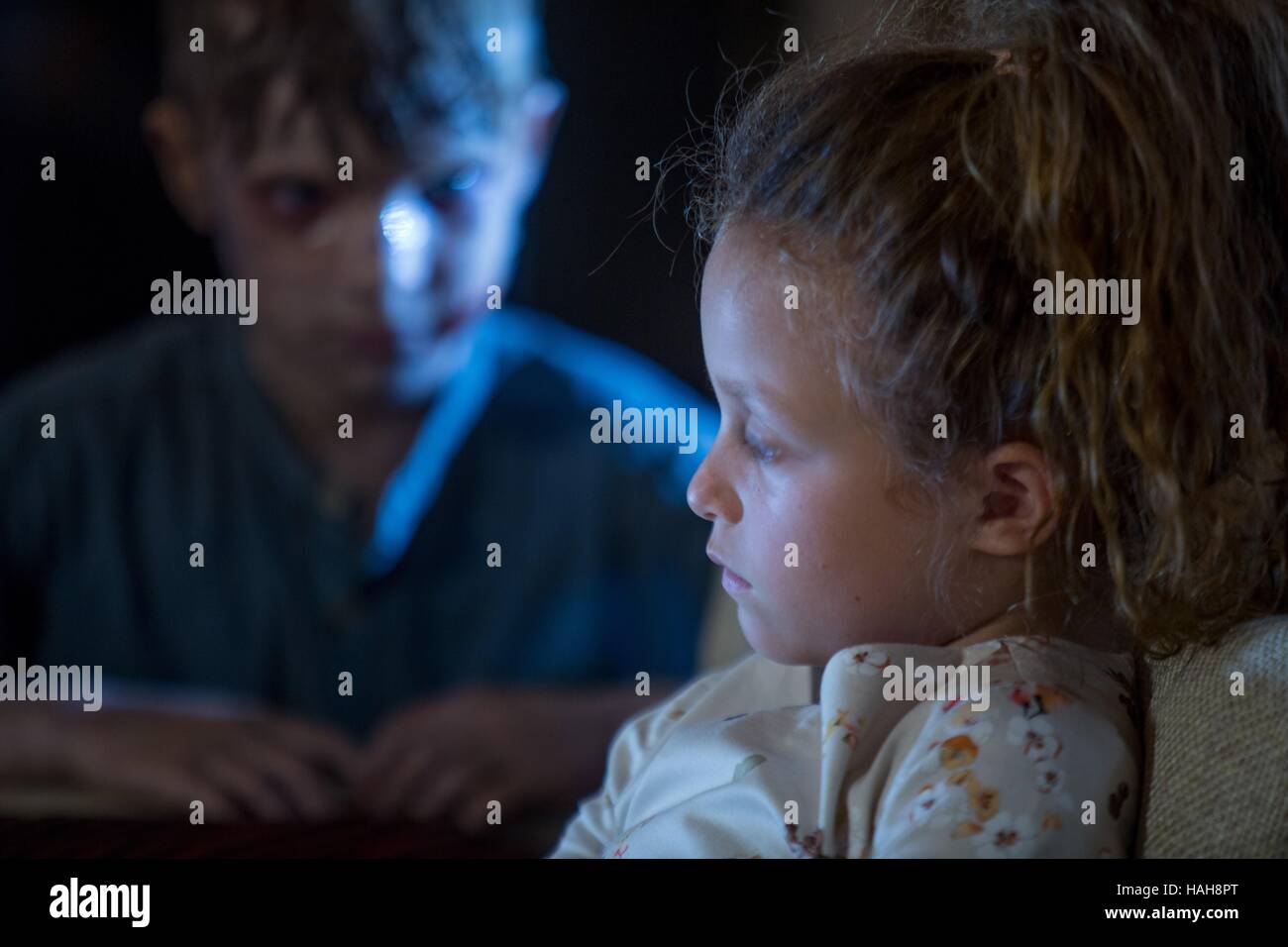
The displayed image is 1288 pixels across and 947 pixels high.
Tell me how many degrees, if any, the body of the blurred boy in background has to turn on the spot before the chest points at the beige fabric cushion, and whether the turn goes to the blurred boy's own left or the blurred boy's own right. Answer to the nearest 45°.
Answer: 0° — they already face it

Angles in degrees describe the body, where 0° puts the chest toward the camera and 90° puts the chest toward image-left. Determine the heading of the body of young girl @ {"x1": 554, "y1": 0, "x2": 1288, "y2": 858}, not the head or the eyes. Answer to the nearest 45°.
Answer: approximately 90°

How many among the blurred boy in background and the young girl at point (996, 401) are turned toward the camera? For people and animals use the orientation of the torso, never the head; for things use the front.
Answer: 1

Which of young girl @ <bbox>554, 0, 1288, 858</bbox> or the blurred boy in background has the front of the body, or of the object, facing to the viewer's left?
the young girl

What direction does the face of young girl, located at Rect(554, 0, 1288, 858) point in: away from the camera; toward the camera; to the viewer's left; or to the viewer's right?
to the viewer's left

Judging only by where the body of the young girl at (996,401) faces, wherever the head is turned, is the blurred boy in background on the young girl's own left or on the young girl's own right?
on the young girl's own right

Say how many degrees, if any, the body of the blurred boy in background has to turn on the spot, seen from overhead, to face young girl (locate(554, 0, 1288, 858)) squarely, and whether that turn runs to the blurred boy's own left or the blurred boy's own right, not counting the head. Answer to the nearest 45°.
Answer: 0° — they already face them

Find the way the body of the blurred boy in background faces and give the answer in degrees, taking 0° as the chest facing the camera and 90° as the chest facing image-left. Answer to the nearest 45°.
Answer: approximately 0°
